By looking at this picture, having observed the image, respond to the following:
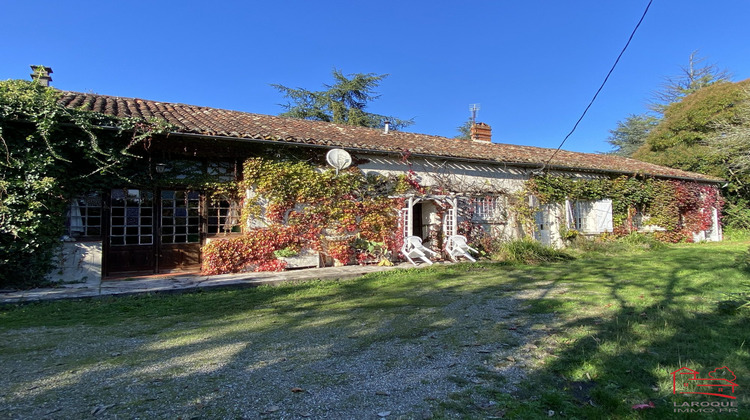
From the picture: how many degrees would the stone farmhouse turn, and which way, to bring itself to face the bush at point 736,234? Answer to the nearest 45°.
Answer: approximately 90° to its left

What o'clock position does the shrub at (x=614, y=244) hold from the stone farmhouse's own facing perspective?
The shrub is roughly at 10 o'clock from the stone farmhouse.

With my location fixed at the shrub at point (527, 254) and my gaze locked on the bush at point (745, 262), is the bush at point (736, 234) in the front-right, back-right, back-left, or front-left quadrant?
front-left

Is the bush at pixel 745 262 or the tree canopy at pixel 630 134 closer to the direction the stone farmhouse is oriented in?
the bush

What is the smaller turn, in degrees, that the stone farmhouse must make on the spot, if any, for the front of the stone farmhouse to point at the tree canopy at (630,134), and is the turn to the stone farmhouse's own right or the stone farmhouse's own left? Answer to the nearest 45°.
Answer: approximately 90° to the stone farmhouse's own left

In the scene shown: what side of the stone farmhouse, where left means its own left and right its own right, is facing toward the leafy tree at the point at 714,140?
left

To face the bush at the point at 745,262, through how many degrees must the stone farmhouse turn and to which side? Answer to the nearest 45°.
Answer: approximately 45° to its left
